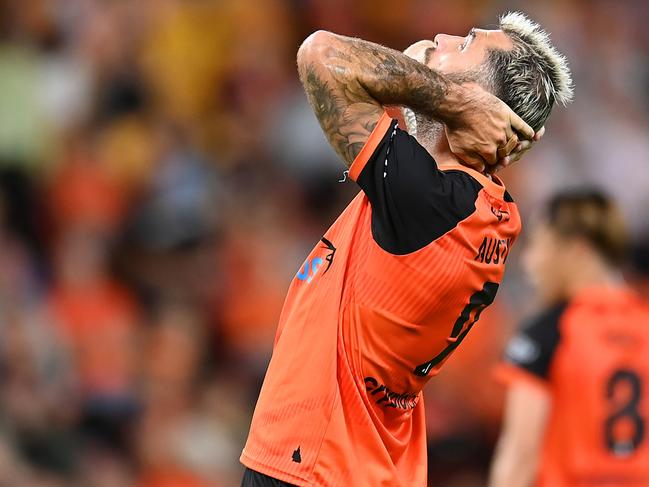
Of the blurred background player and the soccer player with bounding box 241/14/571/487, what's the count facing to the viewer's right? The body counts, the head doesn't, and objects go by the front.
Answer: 0

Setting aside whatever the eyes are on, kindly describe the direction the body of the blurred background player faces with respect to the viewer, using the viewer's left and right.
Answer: facing away from the viewer and to the left of the viewer
